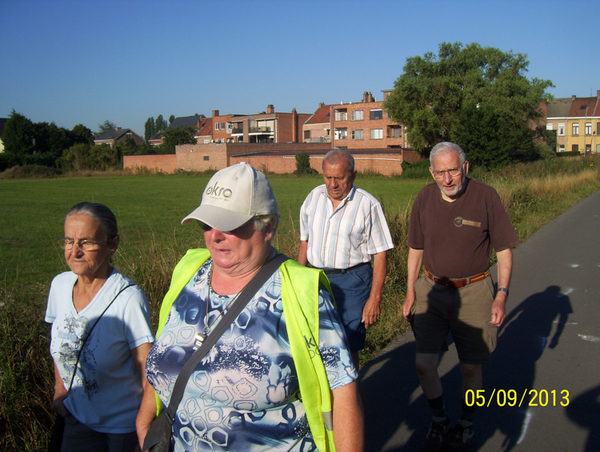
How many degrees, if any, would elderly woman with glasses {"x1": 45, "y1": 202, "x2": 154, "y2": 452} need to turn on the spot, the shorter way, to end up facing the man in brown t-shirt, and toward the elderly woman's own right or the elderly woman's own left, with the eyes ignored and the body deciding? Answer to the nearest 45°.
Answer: approximately 135° to the elderly woman's own left

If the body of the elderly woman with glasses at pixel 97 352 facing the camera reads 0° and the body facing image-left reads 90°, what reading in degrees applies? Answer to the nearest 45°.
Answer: approximately 45°

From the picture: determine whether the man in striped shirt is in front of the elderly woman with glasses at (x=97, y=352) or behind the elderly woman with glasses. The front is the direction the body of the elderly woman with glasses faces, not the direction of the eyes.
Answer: behind
